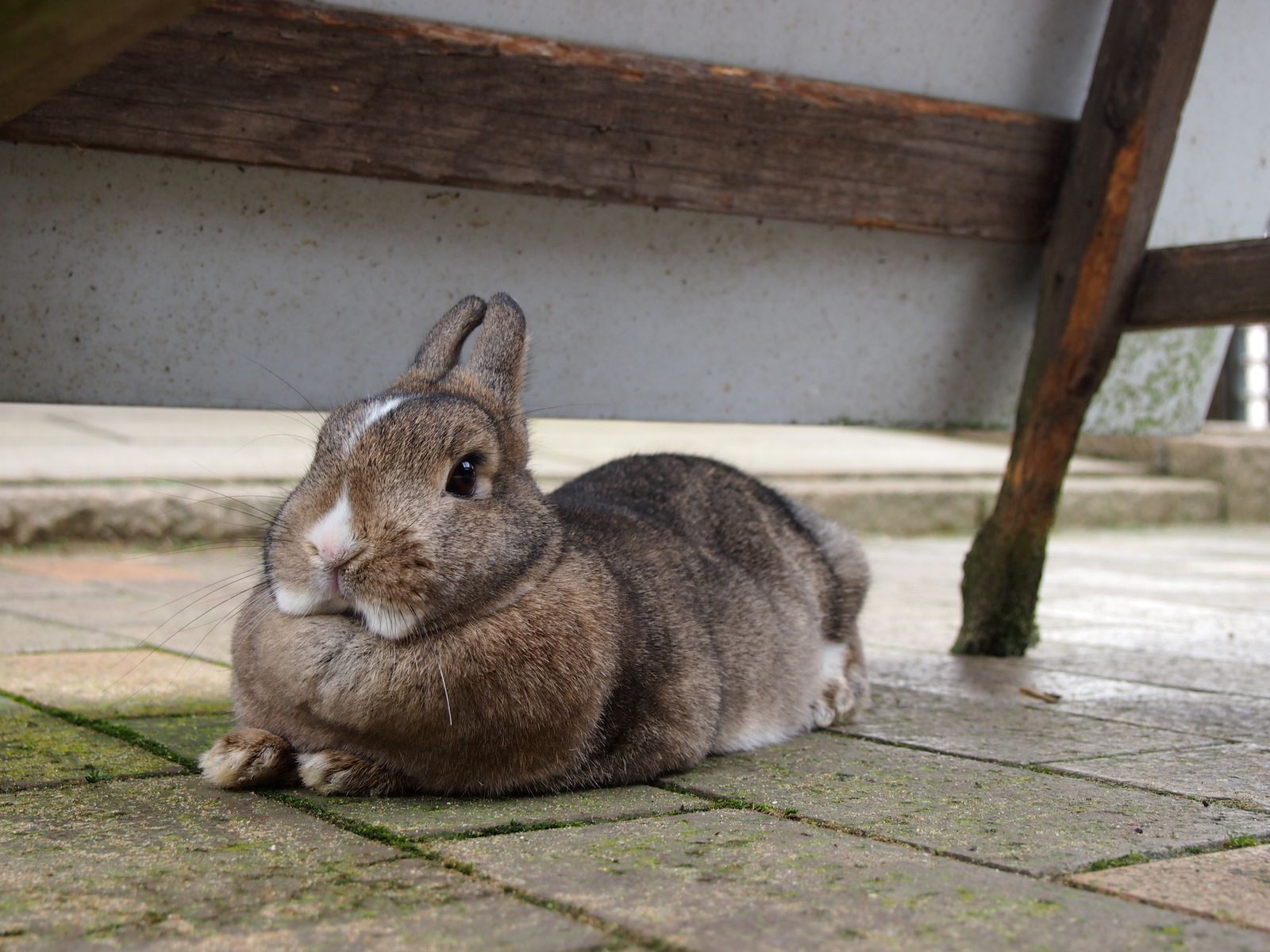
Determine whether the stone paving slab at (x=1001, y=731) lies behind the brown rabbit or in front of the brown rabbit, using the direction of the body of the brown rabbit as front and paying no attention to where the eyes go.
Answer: behind

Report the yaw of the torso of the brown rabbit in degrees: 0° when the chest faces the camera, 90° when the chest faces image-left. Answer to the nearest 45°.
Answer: approximately 45°

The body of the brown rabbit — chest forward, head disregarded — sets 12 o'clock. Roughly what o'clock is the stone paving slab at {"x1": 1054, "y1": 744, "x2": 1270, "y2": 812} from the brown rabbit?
The stone paving slab is roughly at 7 o'clock from the brown rabbit.

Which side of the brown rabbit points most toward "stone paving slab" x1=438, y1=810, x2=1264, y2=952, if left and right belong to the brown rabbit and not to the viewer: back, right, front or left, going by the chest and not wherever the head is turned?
left

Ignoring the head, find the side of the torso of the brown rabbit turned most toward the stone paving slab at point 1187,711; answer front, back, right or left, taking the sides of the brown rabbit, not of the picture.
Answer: back

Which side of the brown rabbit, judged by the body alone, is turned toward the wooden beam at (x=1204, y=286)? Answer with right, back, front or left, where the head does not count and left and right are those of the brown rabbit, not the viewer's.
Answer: back

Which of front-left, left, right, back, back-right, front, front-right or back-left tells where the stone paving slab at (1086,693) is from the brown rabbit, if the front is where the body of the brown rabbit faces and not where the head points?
back

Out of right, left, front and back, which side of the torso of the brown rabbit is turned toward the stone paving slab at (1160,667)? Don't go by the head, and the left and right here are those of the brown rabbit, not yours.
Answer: back

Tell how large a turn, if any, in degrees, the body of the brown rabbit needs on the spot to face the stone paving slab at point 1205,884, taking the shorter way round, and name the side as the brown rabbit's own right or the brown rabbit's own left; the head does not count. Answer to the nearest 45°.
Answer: approximately 90° to the brown rabbit's own left

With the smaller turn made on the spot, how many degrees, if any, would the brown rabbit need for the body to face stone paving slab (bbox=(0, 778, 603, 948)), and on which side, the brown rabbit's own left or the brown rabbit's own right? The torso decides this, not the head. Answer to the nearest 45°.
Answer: approximately 45° to the brown rabbit's own left
